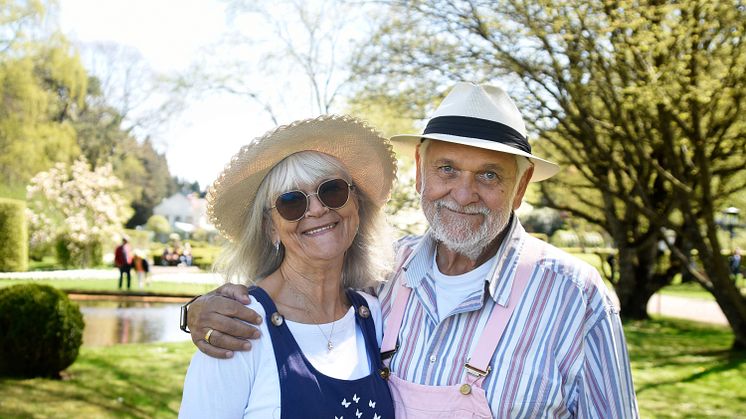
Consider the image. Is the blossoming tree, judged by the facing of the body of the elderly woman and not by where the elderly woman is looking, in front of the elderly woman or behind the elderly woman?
behind

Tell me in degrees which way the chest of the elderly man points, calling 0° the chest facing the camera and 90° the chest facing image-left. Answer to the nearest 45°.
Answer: approximately 45°

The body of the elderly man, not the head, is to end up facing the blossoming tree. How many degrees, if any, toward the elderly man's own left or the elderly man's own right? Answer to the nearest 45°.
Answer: approximately 90° to the elderly man's own right

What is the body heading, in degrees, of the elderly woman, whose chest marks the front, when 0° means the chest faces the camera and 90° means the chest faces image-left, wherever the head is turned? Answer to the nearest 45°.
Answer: approximately 315°

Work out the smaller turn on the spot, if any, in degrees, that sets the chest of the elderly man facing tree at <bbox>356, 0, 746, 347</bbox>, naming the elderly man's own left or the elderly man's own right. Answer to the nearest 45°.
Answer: approximately 135° to the elderly man's own right

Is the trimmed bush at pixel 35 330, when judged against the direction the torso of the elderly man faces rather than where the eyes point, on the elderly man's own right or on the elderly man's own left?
on the elderly man's own right

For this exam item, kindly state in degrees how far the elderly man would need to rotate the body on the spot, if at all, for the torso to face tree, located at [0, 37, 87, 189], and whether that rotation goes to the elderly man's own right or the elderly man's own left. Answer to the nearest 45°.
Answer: approximately 90° to the elderly man's own right

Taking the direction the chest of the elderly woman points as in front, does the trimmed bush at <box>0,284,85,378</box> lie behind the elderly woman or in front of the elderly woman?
behind

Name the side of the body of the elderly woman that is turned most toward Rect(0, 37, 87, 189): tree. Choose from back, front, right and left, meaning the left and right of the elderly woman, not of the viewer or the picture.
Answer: back
